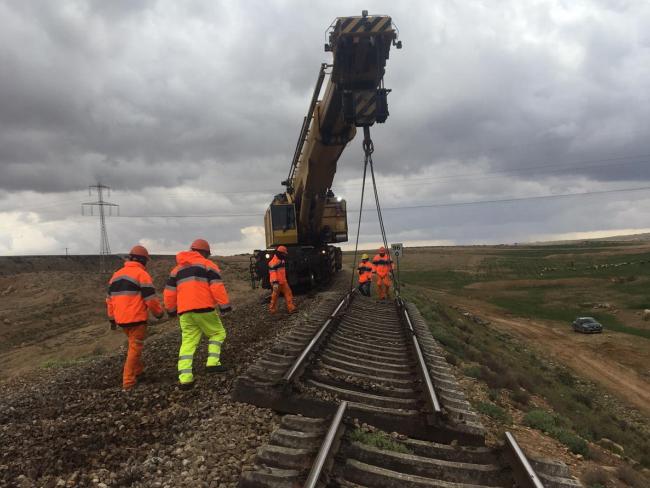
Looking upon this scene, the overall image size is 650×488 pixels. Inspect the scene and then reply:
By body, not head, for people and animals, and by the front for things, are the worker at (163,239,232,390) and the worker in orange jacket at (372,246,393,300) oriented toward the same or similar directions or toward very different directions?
very different directions

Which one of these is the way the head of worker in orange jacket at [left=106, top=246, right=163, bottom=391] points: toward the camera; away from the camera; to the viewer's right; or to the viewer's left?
away from the camera

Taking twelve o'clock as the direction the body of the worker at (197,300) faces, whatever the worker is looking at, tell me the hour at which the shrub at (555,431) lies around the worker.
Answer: The shrub is roughly at 2 o'clock from the worker.

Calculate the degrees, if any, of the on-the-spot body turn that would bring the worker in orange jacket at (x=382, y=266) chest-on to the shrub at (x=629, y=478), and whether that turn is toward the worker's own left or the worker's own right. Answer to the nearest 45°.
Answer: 0° — they already face it

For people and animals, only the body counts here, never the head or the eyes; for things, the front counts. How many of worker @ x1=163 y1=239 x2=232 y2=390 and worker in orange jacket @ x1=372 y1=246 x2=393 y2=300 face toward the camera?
1

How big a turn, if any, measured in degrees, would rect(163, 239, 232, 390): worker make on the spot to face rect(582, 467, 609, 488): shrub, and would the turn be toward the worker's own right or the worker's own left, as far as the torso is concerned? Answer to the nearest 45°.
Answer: approximately 90° to the worker's own right

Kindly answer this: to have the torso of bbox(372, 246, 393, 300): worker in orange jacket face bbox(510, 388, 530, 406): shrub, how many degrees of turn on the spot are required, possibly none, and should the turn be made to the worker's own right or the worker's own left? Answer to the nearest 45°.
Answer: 0° — they already face it

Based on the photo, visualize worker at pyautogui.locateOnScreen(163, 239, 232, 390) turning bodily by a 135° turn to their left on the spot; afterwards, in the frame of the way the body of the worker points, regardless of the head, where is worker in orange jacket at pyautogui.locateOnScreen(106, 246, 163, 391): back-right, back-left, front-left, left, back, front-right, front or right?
front

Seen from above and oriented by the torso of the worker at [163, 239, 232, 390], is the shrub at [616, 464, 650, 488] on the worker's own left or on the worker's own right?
on the worker's own right

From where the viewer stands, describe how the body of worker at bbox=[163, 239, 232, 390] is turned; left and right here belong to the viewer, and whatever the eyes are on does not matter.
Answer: facing away from the viewer and to the right of the viewer

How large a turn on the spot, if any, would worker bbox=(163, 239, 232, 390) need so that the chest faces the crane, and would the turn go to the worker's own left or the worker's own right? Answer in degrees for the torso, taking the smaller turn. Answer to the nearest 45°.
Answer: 0° — they already face it
